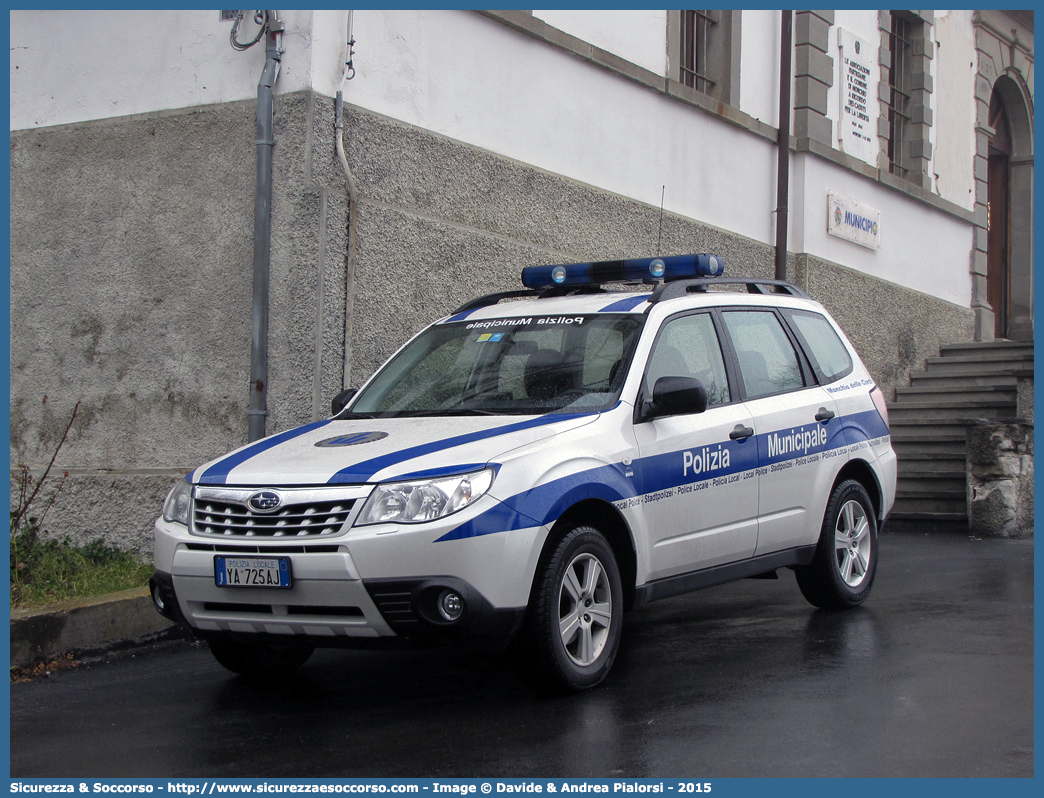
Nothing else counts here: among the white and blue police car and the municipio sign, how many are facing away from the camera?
0

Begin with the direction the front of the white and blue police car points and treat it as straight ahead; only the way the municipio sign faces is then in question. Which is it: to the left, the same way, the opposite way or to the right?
to the left

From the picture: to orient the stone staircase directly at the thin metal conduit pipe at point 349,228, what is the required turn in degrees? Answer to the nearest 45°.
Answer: approximately 45° to its right

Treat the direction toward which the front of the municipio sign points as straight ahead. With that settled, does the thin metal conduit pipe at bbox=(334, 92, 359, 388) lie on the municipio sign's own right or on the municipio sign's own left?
on the municipio sign's own right

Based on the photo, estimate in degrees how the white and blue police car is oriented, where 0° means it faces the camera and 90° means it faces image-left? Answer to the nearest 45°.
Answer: approximately 45°

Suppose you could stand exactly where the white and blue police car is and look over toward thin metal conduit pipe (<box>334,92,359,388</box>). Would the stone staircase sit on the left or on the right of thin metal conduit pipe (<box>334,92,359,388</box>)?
right

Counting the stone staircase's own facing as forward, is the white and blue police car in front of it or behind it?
in front

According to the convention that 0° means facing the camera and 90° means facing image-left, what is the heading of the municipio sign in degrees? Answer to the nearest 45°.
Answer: approximately 315°
